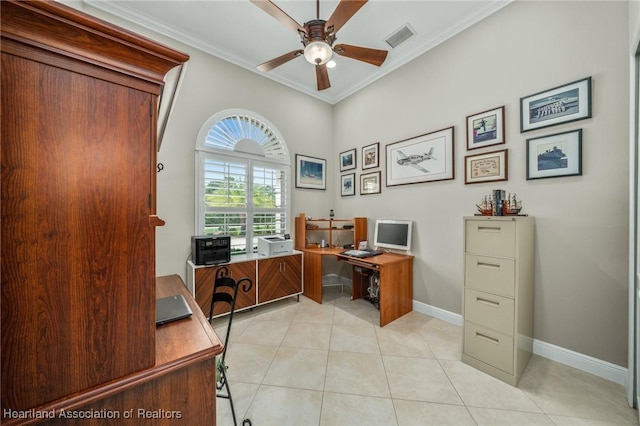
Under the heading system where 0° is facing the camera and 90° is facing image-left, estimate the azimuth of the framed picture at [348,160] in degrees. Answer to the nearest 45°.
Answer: approximately 45°

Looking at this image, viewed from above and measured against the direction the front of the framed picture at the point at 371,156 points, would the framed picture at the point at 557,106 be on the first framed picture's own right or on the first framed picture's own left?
on the first framed picture's own left

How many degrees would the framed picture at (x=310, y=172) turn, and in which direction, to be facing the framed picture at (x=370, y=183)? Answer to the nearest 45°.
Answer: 0° — it already faces it

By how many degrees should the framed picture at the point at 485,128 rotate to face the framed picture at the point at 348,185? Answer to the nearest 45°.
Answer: approximately 45° to its right

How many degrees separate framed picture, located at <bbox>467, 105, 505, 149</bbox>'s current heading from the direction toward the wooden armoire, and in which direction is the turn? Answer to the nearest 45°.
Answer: approximately 45° to its left

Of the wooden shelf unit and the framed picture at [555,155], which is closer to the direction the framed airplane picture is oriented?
the wooden shelf unit

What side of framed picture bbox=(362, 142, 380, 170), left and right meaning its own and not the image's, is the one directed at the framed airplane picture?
left

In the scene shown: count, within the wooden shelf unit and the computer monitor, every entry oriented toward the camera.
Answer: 2

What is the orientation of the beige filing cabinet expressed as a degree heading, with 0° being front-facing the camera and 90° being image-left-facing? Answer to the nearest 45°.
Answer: approximately 45°

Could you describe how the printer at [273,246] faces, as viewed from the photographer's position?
facing the viewer and to the right of the viewer

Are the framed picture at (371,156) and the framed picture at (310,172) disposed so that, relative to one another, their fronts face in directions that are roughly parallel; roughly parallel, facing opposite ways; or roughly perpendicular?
roughly perpendicular

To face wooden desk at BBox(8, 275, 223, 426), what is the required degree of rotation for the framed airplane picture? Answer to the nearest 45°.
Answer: approximately 45° to its left

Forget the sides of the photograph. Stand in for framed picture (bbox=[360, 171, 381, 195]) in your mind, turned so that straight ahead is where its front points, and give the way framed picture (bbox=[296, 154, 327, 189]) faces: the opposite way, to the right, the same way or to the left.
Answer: to the left
